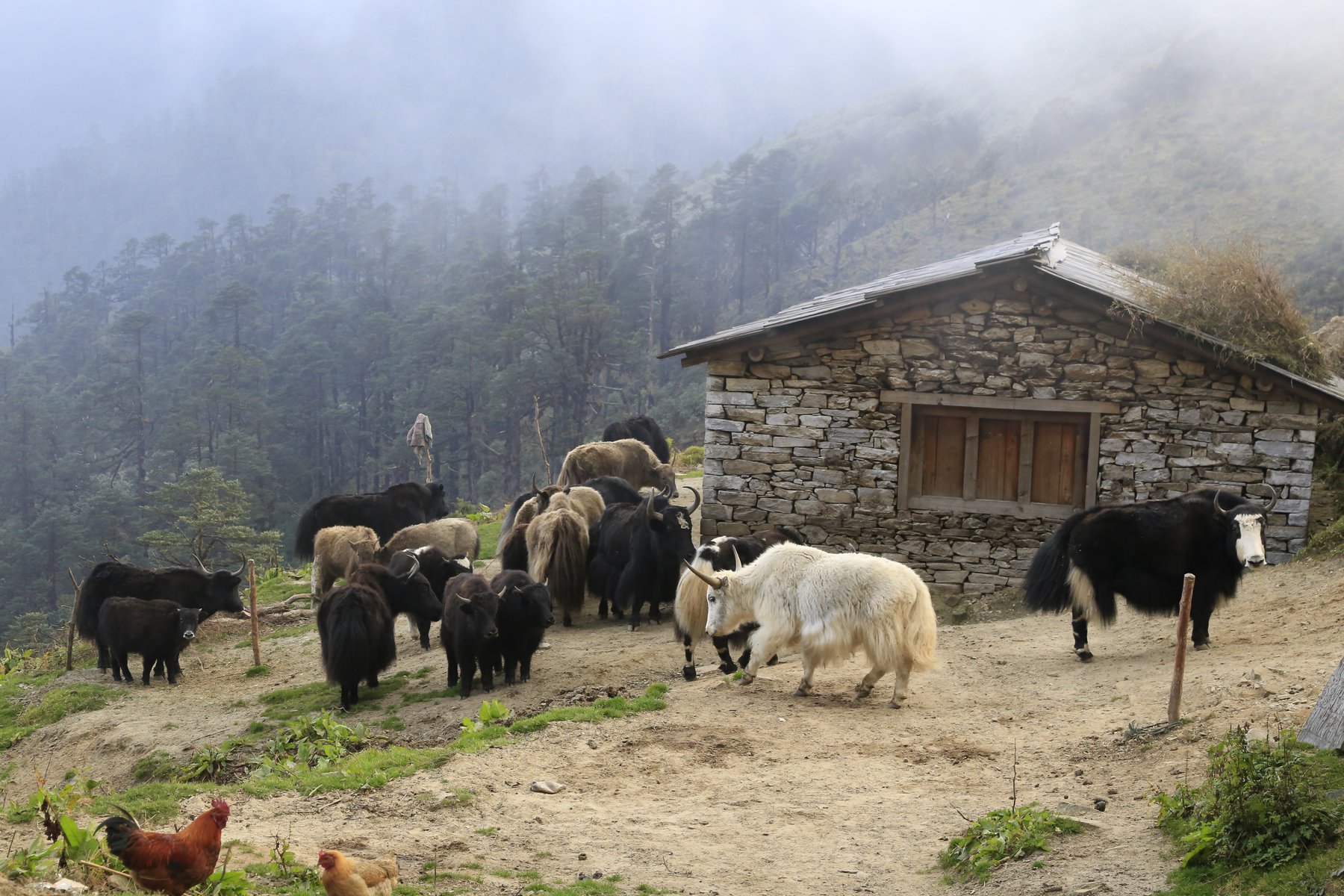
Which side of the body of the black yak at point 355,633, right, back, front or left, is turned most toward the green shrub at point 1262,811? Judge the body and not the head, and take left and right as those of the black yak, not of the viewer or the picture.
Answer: right

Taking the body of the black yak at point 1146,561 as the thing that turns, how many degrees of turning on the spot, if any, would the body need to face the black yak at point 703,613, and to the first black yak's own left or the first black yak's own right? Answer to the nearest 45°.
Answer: approximately 180°

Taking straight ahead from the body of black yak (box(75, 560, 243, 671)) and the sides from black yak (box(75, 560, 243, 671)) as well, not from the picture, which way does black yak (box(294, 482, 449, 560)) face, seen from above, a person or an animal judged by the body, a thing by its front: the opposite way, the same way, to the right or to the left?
the same way

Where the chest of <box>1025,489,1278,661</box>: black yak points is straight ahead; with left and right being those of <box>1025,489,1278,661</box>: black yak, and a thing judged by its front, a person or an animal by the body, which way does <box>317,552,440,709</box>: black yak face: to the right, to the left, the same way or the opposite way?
to the left

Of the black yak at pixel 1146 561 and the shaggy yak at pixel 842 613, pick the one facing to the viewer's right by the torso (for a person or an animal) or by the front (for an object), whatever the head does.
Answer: the black yak

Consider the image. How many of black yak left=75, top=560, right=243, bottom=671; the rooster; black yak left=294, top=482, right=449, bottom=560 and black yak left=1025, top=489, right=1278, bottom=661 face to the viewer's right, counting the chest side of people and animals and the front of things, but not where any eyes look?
4

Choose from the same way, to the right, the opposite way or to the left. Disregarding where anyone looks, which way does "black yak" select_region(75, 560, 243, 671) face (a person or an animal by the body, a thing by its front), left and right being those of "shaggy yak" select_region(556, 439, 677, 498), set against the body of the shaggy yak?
the same way

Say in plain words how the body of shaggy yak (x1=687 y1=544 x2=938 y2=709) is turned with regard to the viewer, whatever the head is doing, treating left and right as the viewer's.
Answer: facing to the left of the viewer

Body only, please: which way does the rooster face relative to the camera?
to the viewer's right

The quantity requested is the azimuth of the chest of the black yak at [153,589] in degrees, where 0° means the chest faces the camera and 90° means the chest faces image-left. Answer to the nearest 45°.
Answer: approximately 270°

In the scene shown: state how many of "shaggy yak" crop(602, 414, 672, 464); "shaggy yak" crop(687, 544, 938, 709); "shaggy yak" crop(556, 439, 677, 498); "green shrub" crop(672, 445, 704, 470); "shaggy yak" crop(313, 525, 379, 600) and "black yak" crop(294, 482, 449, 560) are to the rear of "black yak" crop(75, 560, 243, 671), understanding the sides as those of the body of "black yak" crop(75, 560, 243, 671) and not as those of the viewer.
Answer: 0

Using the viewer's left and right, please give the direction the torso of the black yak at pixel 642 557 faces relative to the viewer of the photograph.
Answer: facing the viewer and to the right of the viewer

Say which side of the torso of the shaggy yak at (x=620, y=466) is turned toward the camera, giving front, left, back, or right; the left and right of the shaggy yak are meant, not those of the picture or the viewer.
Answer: right

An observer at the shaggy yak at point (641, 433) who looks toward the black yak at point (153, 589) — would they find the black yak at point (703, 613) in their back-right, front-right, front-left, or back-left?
front-left

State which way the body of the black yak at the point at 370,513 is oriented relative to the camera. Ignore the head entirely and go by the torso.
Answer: to the viewer's right

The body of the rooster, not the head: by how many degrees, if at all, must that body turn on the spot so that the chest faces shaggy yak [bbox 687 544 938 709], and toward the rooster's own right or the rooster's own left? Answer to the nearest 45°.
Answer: approximately 45° to the rooster's own left

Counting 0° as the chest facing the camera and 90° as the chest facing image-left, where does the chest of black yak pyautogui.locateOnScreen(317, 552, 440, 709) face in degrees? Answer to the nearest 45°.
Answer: approximately 225°

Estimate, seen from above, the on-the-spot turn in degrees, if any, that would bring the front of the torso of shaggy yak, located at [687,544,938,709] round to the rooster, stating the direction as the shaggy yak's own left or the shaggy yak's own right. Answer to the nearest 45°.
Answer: approximately 45° to the shaggy yak's own left

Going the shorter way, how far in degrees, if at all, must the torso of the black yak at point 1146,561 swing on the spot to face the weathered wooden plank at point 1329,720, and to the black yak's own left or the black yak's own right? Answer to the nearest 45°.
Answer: approximately 90° to the black yak's own right
